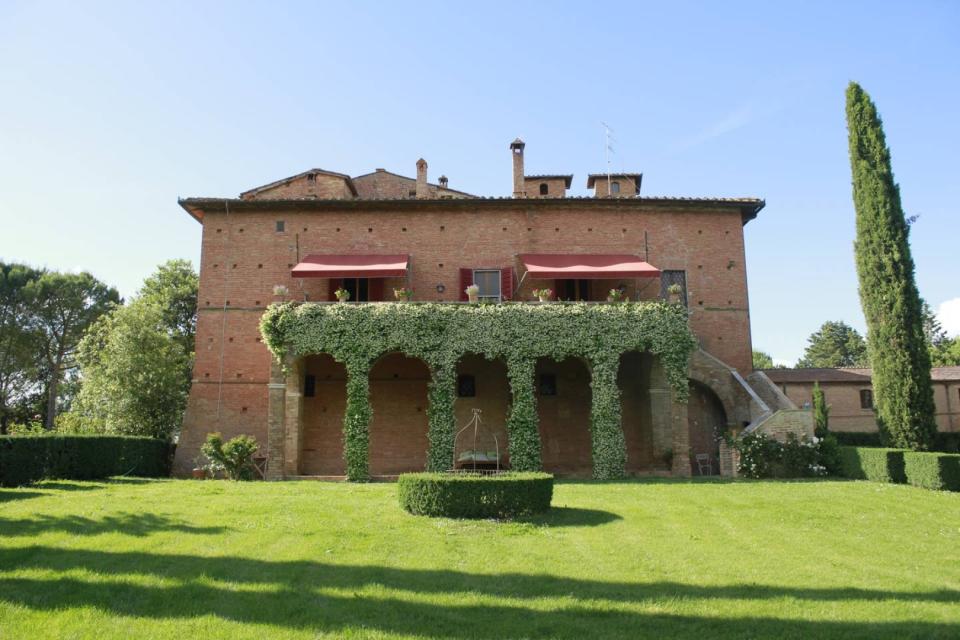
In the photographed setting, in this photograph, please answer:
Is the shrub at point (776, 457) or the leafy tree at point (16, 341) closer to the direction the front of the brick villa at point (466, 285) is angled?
the shrub

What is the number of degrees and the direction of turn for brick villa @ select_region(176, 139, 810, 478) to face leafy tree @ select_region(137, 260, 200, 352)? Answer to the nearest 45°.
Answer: approximately 135° to its right

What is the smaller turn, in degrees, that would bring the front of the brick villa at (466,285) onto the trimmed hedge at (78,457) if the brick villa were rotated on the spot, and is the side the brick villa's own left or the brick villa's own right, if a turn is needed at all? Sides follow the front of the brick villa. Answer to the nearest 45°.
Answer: approximately 45° to the brick villa's own right

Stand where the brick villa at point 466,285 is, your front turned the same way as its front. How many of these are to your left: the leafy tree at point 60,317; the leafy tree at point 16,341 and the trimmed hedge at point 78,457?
0

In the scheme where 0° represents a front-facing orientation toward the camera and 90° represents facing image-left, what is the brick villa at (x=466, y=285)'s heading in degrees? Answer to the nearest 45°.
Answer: approximately 0°

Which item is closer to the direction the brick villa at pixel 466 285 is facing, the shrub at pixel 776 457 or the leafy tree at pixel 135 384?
the shrub

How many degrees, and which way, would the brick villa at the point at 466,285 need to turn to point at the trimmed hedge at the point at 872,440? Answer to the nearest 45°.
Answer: approximately 90° to its left

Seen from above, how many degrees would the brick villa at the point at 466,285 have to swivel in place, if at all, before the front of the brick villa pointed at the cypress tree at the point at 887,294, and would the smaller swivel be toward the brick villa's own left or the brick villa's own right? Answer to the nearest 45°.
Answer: approximately 90° to the brick villa's own left

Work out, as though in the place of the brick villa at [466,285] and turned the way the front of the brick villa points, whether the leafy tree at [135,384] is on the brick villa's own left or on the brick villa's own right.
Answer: on the brick villa's own right

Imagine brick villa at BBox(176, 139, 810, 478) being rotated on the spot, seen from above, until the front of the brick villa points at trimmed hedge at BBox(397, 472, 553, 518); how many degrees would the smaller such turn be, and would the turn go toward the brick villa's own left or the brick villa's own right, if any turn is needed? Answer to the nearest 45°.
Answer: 0° — it already faces it

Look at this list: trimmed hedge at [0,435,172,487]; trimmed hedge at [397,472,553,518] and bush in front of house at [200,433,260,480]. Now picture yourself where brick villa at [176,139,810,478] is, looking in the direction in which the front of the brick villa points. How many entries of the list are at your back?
0

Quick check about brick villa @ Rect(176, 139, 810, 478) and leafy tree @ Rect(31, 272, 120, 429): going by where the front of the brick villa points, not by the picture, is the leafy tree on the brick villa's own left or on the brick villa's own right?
on the brick villa's own right

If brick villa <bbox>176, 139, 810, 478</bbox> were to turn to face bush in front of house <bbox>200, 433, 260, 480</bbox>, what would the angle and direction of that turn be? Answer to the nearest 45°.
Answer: approximately 45° to its right

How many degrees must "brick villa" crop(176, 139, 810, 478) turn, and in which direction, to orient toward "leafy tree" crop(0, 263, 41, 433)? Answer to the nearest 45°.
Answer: approximately 135° to its right
